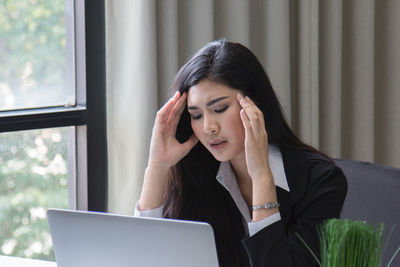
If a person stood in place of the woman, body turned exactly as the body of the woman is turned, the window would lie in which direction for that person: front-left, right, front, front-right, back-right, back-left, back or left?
right

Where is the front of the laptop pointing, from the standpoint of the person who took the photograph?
facing away from the viewer and to the right of the viewer

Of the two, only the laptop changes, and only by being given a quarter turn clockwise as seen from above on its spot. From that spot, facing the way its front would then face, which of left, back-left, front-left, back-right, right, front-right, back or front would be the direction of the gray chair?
left

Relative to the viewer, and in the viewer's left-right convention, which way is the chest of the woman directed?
facing the viewer and to the left of the viewer

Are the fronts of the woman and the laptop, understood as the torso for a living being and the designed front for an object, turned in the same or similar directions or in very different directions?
very different directions

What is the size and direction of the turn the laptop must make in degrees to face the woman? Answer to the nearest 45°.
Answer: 0° — it already faces them

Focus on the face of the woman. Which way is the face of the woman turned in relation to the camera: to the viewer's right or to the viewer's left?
to the viewer's left

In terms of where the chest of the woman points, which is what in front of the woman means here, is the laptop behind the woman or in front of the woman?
in front

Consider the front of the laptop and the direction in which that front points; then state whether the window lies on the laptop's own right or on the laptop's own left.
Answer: on the laptop's own left

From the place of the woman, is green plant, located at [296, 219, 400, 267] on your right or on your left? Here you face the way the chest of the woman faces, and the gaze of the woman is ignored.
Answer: on your left
